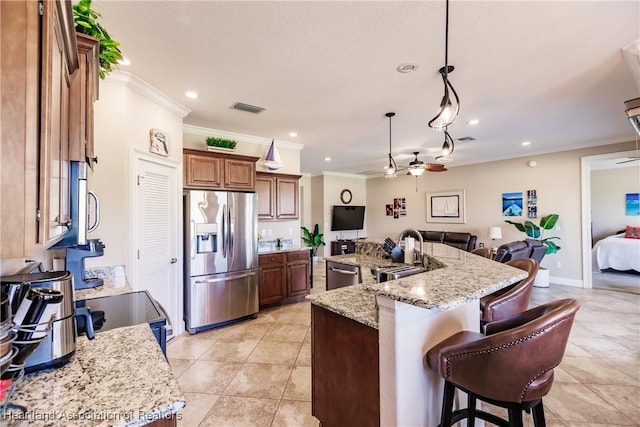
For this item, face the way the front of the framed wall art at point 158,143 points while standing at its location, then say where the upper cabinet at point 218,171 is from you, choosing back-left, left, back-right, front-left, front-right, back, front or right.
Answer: left

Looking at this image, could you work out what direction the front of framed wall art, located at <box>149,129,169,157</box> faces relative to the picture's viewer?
facing the viewer and to the right of the viewer

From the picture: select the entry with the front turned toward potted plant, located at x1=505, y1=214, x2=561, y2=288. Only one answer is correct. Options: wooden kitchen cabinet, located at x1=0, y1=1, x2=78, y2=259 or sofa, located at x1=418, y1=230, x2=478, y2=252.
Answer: the wooden kitchen cabinet

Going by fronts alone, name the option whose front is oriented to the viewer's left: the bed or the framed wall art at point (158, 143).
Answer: the bed

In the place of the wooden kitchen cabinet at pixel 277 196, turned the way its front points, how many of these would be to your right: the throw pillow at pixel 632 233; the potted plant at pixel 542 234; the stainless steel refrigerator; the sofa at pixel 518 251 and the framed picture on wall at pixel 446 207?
1

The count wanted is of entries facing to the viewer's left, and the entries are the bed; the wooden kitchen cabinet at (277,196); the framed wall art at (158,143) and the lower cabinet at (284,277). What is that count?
1

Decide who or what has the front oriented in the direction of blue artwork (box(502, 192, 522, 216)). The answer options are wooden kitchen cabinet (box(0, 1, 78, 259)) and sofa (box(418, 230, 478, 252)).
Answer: the wooden kitchen cabinet

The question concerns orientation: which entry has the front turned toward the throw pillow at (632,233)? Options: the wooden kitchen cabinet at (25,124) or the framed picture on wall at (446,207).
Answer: the wooden kitchen cabinet

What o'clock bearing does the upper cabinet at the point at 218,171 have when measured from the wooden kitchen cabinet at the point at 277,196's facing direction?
The upper cabinet is roughly at 3 o'clock from the wooden kitchen cabinet.

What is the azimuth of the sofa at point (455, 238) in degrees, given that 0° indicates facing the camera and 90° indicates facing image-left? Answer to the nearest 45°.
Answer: approximately 45°

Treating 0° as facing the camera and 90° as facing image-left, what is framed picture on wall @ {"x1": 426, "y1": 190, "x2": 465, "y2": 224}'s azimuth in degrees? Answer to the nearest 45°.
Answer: approximately 45°

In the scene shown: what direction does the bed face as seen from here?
to the viewer's left

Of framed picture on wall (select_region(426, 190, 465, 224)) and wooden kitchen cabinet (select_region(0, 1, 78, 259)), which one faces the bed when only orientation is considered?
the wooden kitchen cabinet

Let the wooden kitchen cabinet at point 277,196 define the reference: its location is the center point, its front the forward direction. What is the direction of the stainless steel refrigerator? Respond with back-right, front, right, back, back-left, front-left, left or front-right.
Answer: right
